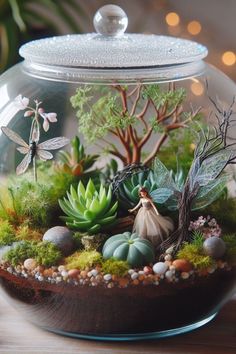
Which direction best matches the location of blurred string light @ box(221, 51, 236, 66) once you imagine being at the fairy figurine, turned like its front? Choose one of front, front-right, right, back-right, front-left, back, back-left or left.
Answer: back-right

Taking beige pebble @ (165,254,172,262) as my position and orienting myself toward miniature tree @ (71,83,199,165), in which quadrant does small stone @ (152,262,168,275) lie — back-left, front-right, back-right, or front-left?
back-left

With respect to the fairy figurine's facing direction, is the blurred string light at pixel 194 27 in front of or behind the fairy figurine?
behind

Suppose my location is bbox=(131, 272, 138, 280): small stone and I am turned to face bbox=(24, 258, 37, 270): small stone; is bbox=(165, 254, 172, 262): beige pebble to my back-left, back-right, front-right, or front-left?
back-right

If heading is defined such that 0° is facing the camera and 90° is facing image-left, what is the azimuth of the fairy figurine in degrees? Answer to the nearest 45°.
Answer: approximately 45°
